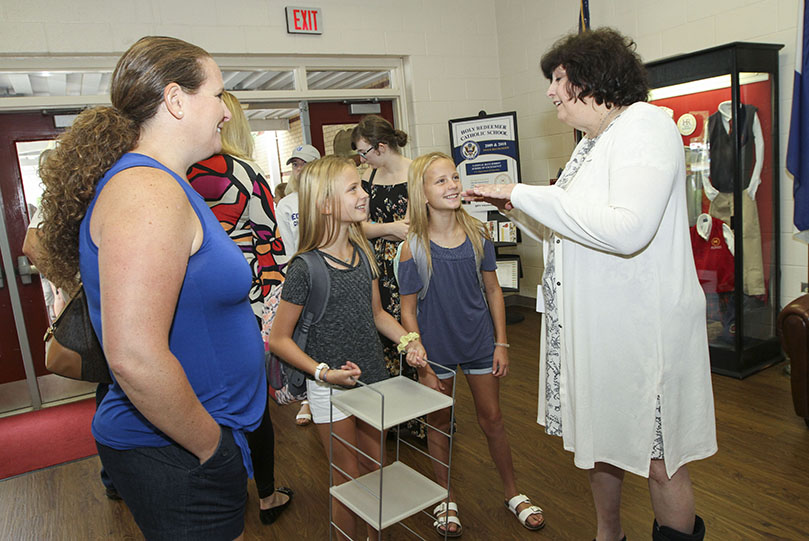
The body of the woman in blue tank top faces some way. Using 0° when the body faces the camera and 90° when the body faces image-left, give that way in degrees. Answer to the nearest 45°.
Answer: approximately 270°

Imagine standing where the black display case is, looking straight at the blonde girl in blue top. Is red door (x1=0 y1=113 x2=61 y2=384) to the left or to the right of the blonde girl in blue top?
right

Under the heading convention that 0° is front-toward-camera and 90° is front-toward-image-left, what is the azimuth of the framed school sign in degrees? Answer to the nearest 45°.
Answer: approximately 0°

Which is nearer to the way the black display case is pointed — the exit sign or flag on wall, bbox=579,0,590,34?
the exit sign

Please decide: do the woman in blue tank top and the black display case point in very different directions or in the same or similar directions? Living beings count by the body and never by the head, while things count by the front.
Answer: very different directions

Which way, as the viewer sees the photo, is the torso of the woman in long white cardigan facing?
to the viewer's left

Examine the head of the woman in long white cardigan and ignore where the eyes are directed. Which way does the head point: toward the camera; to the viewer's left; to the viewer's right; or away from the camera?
to the viewer's left

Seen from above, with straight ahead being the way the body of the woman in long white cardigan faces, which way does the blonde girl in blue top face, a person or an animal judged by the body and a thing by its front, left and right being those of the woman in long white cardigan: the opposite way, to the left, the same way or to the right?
to the left

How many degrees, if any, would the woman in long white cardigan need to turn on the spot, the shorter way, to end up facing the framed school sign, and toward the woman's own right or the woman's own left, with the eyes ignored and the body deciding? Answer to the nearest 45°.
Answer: approximately 90° to the woman's own right

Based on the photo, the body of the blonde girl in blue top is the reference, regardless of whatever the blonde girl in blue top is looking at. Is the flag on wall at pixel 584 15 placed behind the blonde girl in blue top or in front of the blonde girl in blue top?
behind

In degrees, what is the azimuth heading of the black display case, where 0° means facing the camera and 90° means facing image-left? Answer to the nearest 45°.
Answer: approximately 45°
